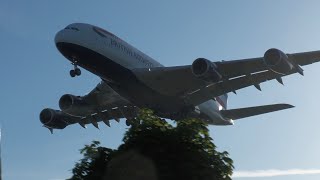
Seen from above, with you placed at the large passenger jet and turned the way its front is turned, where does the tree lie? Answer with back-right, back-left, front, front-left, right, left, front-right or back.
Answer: front-left

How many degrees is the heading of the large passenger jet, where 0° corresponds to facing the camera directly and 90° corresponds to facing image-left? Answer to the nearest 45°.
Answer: approximately 45°
